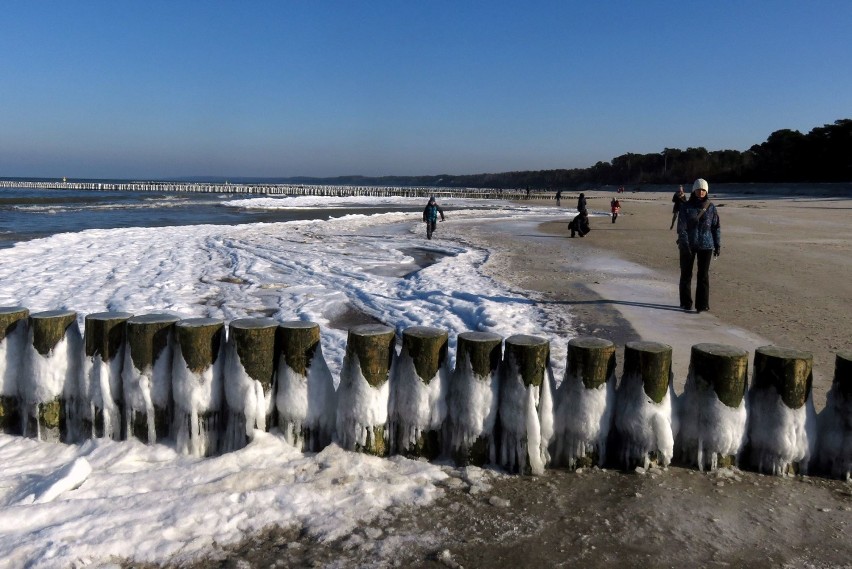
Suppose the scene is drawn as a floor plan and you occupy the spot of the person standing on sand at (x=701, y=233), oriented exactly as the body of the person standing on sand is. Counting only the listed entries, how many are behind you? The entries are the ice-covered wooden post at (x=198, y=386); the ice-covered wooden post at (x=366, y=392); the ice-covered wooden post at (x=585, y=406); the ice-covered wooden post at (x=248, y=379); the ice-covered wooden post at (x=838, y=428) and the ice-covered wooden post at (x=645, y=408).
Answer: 0

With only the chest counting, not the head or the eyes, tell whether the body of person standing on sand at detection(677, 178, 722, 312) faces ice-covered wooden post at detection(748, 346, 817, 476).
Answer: yes

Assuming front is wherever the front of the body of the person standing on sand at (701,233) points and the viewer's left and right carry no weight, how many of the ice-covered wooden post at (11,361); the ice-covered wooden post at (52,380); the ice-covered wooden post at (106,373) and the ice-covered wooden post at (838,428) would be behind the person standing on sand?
0

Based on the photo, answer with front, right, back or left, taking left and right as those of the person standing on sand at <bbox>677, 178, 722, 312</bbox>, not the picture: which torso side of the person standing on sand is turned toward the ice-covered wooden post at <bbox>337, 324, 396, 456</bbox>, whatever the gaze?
front

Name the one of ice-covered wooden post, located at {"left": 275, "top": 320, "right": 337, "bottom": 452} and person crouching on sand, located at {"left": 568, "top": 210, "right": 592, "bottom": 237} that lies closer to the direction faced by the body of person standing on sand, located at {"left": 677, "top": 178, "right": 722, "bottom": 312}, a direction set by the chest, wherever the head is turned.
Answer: the ice-covered wooden post

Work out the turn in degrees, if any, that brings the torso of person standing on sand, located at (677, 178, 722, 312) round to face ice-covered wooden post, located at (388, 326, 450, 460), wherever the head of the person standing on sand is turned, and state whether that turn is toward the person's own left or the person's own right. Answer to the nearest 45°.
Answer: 0° — they already face it

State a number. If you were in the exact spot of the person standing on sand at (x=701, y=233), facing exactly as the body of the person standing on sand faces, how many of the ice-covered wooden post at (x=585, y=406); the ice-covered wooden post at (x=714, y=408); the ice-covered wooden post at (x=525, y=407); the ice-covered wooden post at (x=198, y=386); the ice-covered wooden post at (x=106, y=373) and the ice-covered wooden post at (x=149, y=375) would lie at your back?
0

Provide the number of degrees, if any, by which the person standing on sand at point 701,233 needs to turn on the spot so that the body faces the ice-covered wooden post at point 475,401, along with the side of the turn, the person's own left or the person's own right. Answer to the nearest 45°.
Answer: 0° — they already face it

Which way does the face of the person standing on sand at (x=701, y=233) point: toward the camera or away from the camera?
toward the camera

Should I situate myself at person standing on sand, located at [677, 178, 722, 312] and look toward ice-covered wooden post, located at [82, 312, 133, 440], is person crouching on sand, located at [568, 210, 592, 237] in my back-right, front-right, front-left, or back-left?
back-right

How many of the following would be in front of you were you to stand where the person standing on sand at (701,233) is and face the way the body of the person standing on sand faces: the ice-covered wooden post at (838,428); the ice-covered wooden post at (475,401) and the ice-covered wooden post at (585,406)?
3

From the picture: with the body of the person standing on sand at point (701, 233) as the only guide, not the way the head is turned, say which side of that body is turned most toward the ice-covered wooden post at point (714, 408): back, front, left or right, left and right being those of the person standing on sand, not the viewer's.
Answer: front

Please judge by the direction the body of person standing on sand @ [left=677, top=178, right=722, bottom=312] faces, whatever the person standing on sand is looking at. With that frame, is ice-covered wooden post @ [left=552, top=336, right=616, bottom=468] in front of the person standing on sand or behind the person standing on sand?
in front

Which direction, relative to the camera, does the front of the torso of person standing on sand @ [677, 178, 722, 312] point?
toward the camera

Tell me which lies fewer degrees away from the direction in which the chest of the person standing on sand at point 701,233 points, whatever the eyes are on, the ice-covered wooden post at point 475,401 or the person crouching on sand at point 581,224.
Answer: the ice-covered wooden post
